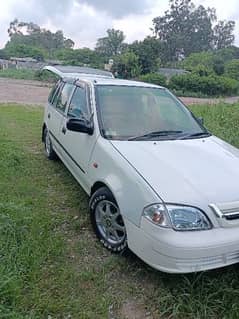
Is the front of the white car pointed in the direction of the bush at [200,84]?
no

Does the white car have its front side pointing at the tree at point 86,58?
no

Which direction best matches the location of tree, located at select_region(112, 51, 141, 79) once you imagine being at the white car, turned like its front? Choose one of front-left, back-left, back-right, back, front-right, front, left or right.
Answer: back-left

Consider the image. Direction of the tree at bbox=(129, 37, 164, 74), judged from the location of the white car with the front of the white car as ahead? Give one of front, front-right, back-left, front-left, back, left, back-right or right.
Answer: back-left

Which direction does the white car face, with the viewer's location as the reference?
facing the viewer and to the right of the viewer
